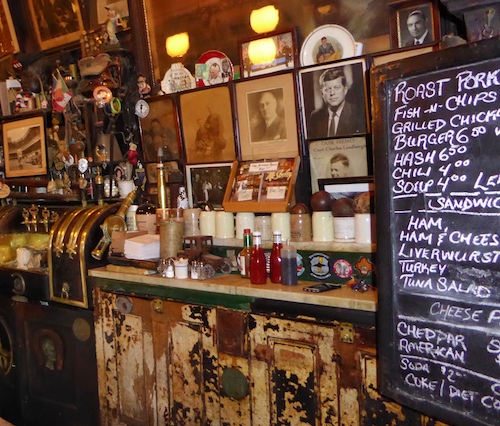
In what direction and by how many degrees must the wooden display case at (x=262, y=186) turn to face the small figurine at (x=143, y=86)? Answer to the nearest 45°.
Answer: approximately 135° to its right

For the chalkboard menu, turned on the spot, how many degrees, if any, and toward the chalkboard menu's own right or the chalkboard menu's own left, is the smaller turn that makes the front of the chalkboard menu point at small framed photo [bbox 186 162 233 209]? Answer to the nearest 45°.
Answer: approximately 90° to the chalkboard menu's own right

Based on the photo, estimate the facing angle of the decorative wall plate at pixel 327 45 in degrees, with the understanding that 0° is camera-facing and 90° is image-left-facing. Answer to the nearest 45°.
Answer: approximately 0°
